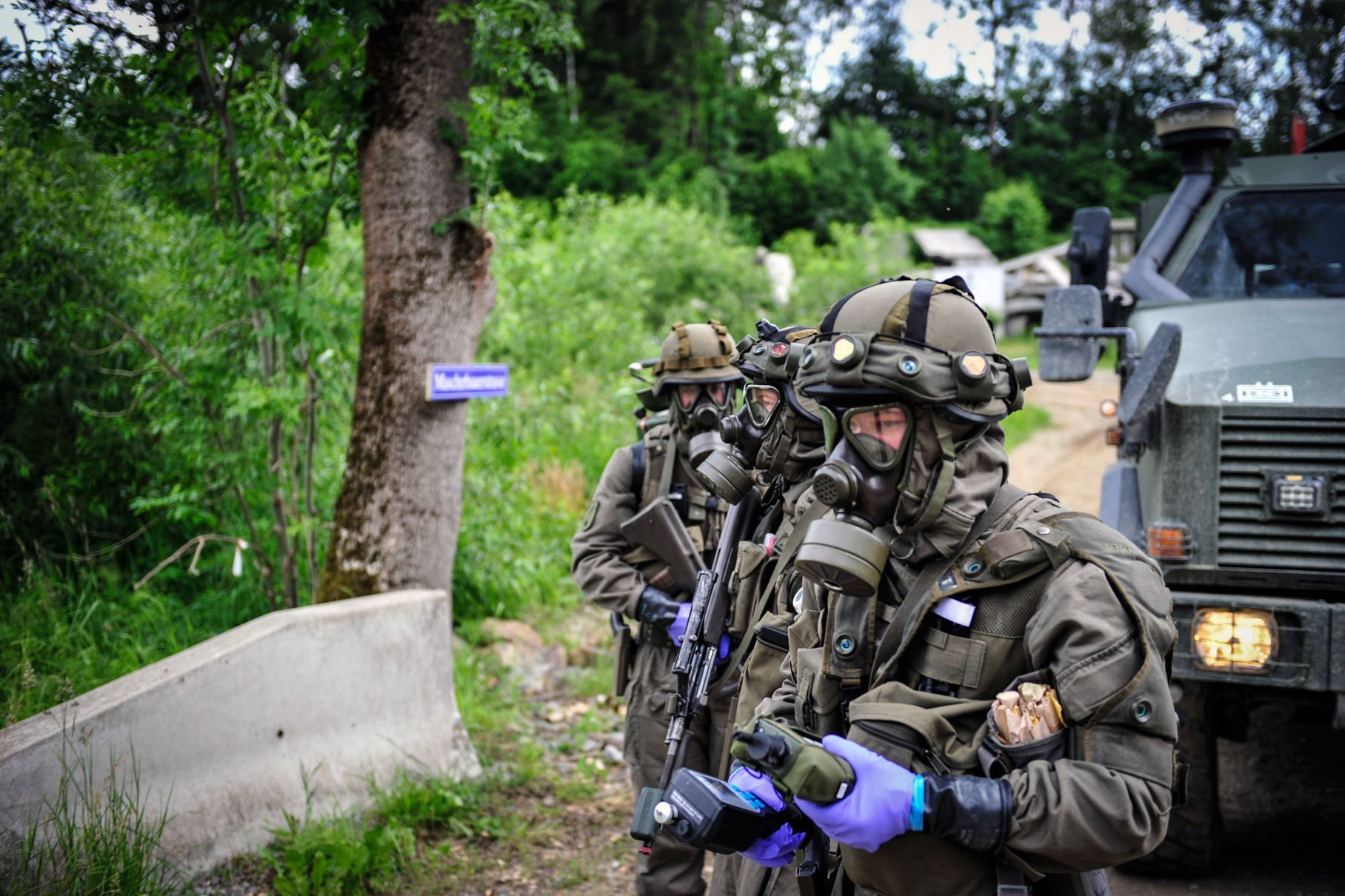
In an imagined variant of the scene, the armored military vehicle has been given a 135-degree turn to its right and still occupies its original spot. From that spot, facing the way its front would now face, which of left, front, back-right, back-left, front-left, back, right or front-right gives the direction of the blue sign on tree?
front-left

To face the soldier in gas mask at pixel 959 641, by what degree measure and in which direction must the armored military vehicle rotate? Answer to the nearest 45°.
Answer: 0° — it already faces them

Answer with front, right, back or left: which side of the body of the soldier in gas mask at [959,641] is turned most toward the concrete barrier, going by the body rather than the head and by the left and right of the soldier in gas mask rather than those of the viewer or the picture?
right

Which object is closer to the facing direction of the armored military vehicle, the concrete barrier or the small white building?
the concrete barrier

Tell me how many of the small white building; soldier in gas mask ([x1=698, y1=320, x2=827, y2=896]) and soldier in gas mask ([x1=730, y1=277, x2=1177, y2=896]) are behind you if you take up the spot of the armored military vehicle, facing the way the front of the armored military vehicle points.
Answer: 1

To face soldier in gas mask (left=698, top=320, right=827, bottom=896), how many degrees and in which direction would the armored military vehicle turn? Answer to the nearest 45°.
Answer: approximately 45° to its right

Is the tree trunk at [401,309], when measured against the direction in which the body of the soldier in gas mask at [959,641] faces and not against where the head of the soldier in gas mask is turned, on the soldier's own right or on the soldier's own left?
on the soldier's own right

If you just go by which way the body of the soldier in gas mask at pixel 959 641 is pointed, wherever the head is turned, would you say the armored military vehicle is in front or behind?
behind
